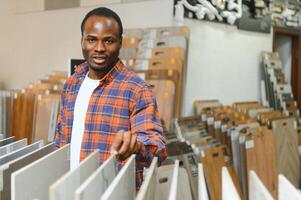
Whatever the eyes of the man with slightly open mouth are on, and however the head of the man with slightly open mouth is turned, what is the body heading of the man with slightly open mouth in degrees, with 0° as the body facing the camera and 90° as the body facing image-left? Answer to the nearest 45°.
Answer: approximately 45°
